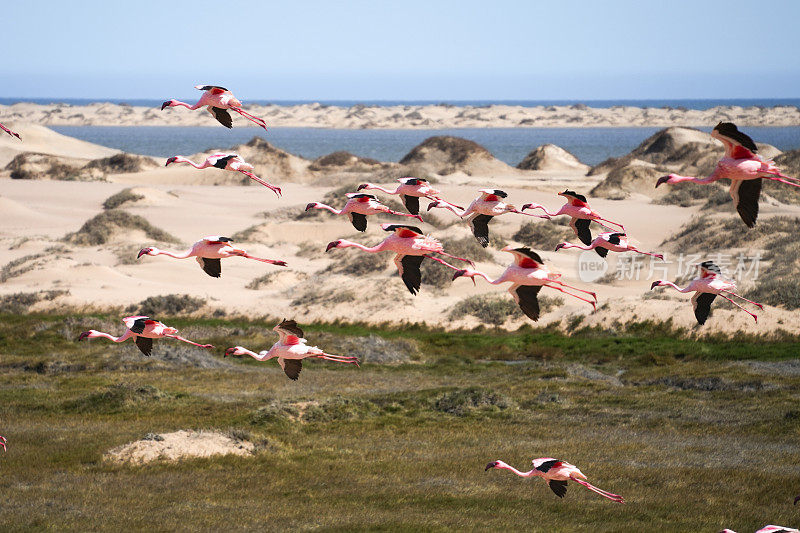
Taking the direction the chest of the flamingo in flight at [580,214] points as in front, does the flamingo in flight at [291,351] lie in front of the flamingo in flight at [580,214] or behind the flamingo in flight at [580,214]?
in front

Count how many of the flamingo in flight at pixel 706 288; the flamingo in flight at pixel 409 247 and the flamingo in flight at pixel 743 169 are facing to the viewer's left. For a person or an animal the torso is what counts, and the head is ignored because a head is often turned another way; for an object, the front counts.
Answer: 3

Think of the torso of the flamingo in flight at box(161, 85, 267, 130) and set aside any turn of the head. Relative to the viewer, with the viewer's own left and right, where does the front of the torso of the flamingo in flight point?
facing to the left of the viewer

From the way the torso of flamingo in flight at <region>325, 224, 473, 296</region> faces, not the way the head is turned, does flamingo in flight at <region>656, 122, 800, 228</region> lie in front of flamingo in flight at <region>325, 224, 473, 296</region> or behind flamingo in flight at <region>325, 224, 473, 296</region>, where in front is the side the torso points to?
behind

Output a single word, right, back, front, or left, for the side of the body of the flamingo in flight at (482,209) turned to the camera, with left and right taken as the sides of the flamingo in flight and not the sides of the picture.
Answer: left

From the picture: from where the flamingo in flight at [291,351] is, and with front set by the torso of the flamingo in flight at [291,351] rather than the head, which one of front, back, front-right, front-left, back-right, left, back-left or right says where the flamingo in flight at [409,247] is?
back

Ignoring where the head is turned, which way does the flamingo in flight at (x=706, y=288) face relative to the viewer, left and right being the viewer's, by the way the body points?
facing to the left of the viewer

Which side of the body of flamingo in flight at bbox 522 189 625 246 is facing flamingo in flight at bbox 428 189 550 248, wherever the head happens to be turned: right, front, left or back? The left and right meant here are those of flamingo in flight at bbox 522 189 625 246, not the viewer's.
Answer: front

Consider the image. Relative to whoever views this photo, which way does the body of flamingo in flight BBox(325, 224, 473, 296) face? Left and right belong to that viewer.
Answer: facing to the left of the viewer

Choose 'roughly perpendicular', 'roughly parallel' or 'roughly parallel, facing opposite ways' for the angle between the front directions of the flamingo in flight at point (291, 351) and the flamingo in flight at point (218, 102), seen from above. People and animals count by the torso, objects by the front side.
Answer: roughly parallel

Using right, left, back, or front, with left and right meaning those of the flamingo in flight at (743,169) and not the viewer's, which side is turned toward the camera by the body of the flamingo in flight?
left

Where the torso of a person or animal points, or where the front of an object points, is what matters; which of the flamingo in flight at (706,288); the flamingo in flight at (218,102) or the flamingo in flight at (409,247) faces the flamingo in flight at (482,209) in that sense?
the flamingo in flight at (706,288)

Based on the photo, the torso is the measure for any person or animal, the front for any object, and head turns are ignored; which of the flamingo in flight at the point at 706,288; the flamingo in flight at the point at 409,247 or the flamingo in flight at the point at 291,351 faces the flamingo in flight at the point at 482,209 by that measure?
the flamingo in flight at the point at 706,288

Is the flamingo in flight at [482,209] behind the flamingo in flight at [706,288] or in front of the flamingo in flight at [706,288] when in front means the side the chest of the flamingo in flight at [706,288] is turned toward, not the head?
in front

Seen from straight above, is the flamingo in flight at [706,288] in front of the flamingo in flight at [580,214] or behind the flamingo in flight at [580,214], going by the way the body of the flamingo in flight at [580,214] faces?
behind

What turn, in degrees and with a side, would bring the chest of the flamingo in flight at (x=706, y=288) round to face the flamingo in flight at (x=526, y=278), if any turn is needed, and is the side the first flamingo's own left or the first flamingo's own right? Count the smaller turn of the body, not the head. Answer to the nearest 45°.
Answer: approximately 45° to the first flamingo's own left

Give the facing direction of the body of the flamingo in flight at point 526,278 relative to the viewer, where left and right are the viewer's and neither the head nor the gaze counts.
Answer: facing to the left of the viewer

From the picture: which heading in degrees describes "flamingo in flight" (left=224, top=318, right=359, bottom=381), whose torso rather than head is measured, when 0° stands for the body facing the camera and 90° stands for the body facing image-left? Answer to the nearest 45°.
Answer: approximately 90°

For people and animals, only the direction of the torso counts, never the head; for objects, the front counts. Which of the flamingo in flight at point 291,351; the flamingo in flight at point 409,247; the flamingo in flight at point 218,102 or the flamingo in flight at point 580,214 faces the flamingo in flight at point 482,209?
the flamingo in flight at point 580,214
